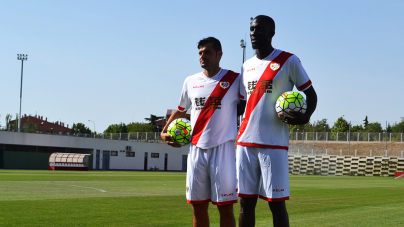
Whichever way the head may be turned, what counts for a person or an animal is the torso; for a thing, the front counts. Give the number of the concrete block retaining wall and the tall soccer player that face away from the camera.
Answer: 0

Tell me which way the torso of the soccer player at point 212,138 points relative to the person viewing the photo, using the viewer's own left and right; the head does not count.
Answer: facing the viewer and to the left of the viewer

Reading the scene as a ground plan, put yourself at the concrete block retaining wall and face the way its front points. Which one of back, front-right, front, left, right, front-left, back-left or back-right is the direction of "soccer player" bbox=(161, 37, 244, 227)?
front

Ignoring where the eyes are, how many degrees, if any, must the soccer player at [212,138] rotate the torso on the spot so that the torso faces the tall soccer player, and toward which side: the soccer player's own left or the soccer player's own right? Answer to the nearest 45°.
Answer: approximately 90° to the soccer player's own left

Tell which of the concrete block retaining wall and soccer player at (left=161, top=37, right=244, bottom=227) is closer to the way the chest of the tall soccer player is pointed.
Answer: the soccer player

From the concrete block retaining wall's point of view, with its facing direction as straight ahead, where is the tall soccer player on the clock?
The tall soccer player is roughly at 12 o'clock from the concrete block retaining wall.

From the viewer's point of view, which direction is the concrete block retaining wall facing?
toward the camera

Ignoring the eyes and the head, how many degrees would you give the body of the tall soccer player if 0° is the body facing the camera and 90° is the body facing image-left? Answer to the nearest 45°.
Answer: approximately 45°

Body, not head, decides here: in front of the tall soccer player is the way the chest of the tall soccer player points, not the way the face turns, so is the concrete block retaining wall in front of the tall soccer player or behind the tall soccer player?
behind

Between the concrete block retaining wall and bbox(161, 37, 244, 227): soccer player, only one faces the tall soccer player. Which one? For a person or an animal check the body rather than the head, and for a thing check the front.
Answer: the concrete block retaining wall
